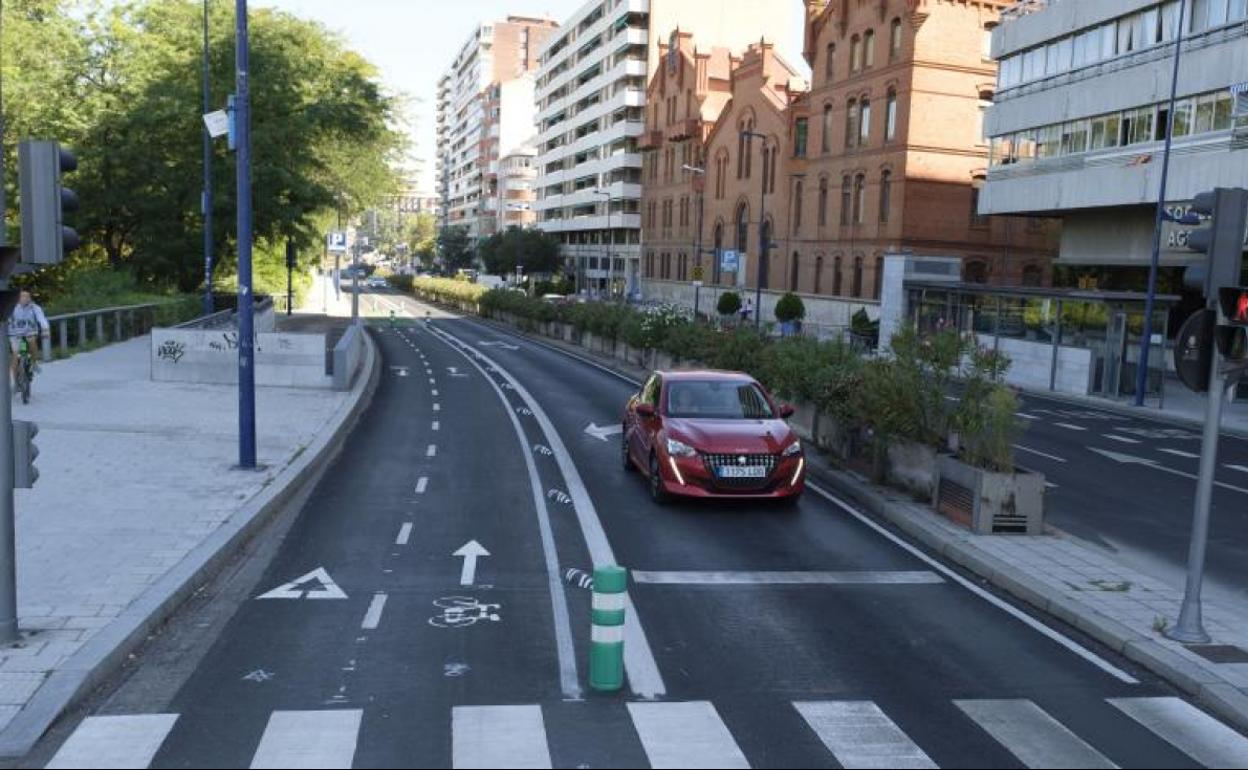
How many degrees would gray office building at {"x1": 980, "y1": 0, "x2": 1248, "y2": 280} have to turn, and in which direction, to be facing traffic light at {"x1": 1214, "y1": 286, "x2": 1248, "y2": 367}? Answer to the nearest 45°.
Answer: approximately 45° to its left

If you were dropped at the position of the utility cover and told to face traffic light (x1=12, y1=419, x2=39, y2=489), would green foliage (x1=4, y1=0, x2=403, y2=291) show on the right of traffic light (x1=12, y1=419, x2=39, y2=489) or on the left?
right

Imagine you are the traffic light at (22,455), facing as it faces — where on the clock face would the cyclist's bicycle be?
The cyclist's bicycle is roughly at 9 o'clock from the traffic light.

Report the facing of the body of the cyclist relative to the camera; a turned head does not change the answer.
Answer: toward the camera

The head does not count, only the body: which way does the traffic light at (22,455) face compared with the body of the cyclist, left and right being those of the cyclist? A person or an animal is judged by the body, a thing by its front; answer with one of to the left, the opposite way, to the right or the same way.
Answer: to the left

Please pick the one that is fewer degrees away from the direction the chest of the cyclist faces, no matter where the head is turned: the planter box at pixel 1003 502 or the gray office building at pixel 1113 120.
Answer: the planter box

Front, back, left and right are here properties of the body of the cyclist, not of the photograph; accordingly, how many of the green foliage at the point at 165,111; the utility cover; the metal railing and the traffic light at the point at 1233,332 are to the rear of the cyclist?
2

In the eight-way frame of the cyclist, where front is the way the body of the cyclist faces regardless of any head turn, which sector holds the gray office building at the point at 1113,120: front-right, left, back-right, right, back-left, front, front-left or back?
left

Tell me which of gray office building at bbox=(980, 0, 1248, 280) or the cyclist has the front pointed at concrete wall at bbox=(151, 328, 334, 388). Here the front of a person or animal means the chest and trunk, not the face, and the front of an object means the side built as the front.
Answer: the gray office building

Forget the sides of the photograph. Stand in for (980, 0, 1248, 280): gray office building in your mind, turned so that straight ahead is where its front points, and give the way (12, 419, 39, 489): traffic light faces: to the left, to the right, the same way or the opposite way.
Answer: the opposite way

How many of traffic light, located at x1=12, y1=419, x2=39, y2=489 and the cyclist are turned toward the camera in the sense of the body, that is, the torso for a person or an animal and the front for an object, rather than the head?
1

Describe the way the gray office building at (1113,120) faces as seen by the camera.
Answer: facing the viewer and to the left of the viewer

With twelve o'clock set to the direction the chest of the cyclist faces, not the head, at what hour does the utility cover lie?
The utility cover is roughly at 11 o'clock from the cyclist.

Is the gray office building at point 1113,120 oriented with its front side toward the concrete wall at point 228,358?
yes

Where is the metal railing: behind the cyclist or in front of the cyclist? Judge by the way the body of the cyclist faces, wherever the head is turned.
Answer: behind

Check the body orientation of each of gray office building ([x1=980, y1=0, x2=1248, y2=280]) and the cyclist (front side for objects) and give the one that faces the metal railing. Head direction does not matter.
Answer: the gray office building

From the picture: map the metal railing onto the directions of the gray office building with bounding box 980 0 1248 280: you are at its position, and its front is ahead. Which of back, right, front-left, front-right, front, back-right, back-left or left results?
front

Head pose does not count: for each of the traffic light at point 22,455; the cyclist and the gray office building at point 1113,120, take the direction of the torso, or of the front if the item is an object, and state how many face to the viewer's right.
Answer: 1
